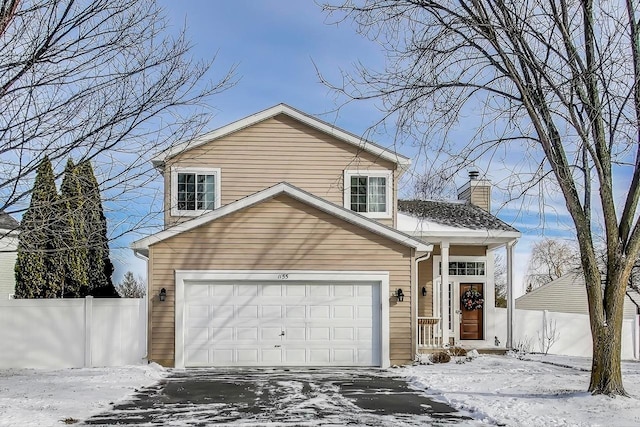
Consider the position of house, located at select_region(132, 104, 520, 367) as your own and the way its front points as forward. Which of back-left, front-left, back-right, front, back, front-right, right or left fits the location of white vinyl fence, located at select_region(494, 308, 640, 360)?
back-left

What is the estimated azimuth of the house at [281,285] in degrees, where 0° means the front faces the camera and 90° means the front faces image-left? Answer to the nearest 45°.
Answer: approximately 0°

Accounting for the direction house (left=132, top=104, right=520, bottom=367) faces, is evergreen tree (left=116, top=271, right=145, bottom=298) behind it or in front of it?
behind

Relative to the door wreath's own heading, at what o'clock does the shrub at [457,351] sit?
The shrub is roughly at 12 o'clock from the door wreath.

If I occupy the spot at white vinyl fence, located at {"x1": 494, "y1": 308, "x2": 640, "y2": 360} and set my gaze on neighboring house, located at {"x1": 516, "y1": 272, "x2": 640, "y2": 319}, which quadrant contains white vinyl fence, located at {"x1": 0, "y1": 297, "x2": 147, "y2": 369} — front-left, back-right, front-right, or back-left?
back-left

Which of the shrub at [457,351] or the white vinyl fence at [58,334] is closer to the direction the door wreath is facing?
the shrub
